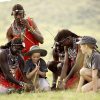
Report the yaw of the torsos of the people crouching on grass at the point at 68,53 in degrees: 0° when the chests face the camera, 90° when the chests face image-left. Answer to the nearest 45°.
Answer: approximately 45°

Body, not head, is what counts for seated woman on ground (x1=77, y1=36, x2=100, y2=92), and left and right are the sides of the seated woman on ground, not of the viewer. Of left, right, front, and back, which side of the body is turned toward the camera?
left

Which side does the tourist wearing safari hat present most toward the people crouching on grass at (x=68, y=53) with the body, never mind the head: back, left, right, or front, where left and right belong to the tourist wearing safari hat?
left

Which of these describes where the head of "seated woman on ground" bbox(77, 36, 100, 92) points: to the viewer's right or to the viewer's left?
to the viewer's left

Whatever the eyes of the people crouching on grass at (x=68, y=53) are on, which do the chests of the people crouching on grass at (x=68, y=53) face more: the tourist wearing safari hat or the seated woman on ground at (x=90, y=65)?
the tourist wearing safari hat

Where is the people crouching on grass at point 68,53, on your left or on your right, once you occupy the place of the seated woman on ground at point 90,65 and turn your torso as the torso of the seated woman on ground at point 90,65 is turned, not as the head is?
on your right

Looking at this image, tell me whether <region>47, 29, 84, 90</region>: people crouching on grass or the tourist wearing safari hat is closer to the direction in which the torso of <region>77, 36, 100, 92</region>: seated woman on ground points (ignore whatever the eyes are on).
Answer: the tourist wearing safari hat

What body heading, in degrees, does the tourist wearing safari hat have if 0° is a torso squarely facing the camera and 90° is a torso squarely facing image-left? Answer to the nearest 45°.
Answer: approximately 0°

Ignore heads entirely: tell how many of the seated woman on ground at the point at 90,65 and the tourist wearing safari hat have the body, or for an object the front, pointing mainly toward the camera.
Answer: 1

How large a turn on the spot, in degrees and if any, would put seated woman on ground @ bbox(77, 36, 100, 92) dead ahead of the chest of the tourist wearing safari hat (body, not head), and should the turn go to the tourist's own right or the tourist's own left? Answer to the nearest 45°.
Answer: approximately 45° to the tourist's own left

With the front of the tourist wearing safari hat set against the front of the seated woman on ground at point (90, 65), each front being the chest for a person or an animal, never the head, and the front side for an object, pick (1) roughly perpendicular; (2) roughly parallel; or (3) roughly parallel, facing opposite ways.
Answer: roughly perpendicular
